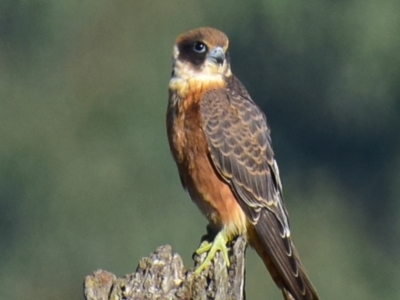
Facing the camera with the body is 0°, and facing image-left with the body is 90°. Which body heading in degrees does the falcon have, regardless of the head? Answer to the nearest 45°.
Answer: approximately 45°
